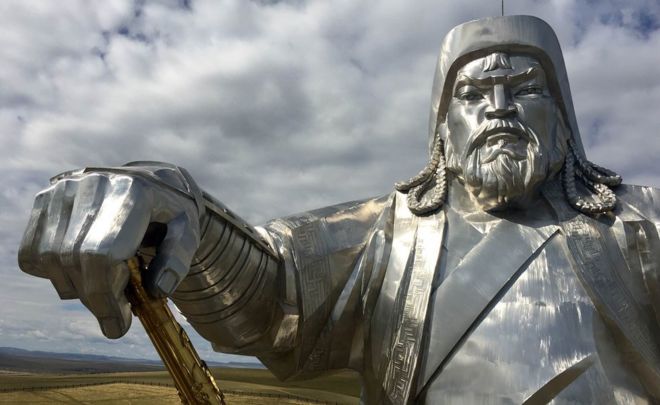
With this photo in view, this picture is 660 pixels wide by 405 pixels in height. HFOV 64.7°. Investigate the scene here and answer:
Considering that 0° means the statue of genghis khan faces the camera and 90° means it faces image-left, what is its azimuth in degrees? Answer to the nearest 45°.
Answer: approximately 0°
